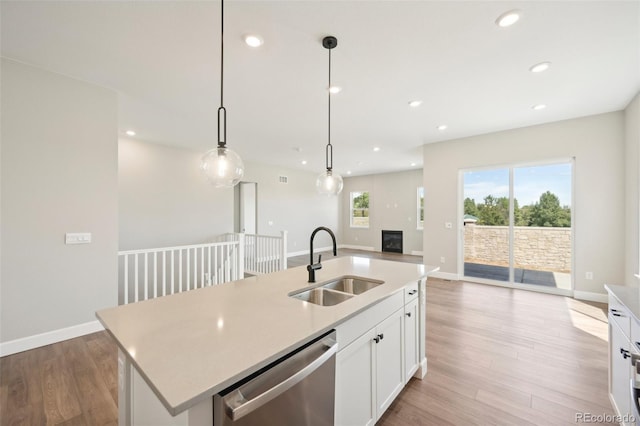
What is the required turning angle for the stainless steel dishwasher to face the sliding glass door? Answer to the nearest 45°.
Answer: approximately 90° to its left

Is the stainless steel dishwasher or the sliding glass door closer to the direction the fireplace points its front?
the stainless steel dishwasher

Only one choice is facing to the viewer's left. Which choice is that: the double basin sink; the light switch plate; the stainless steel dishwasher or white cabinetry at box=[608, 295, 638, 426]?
the white cabinetry

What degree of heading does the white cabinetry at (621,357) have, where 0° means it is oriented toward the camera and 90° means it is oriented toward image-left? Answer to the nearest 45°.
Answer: approximately 90°

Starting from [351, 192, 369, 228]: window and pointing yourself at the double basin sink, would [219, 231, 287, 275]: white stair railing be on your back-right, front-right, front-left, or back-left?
front-right

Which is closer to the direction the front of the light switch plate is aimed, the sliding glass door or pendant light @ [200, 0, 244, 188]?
the pendant light

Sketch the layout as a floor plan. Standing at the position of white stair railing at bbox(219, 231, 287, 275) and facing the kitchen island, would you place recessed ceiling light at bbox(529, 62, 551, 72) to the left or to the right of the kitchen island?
left

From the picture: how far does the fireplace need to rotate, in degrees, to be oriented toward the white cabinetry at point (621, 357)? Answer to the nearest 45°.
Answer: approximately 45° to its left

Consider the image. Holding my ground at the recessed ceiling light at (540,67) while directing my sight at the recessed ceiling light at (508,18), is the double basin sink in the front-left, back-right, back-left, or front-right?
front-right

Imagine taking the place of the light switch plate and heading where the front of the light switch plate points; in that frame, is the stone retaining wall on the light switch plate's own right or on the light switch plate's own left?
on the light switch plate's own left

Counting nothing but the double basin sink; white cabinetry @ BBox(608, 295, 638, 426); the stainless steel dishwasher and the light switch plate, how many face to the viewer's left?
1
